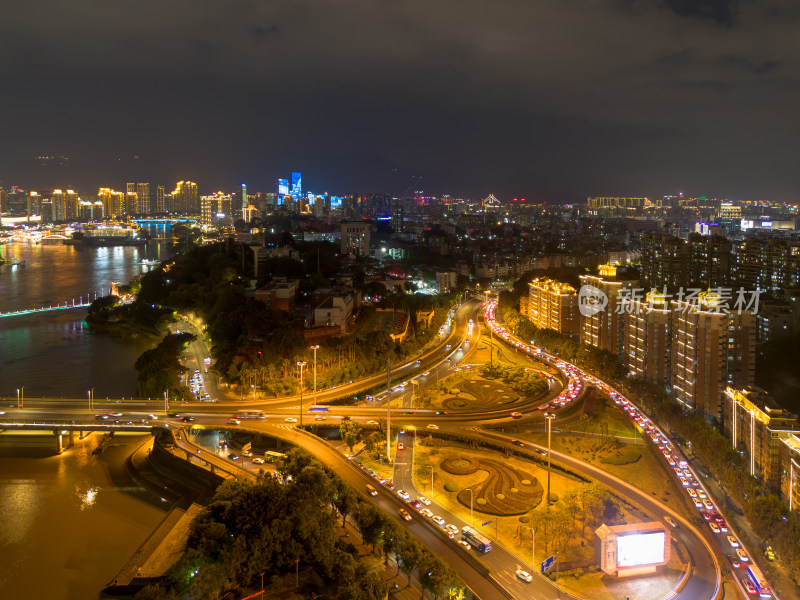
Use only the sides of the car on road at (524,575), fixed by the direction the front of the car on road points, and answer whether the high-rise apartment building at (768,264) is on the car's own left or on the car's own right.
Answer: on the car's own left

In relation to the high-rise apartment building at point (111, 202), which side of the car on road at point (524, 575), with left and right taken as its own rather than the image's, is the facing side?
back

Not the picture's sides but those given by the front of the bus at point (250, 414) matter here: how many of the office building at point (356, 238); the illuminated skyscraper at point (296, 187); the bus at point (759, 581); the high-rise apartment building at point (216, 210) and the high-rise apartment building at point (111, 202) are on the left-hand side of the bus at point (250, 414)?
4

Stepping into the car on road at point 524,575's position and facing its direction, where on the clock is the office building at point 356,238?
The office building is roughly at 1 o'clock from the car on road.

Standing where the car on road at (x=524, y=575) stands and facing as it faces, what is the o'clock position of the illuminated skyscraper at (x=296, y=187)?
The illuminated skyscraper is roughly at 1 o'clock from the car on road.

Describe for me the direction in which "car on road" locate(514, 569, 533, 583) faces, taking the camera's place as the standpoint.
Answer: facing away from the viewer and to the left of the viewer

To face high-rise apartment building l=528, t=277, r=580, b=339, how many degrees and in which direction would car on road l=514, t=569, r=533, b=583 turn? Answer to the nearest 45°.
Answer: approximately 45° to its right
